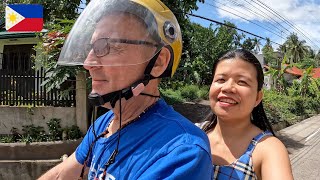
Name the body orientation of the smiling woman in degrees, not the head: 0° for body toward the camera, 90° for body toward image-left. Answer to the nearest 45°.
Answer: approximately 45°

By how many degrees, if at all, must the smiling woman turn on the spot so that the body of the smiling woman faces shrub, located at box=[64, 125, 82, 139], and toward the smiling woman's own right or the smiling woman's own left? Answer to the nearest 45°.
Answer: approximately 90° to the smiling woman's own right

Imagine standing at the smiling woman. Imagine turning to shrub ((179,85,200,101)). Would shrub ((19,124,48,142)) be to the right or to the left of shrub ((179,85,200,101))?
left

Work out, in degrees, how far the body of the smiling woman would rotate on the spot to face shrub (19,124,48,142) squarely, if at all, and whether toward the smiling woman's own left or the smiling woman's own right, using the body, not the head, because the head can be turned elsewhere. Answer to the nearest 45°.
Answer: approximately 90° to the smiling woman's own right

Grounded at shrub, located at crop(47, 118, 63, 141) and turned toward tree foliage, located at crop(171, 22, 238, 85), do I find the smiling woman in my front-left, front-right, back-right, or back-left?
back-right

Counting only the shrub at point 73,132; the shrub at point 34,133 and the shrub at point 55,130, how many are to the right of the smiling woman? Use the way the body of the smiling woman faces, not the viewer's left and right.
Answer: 3

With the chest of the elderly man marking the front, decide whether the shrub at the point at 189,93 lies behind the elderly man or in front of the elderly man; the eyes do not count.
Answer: behind

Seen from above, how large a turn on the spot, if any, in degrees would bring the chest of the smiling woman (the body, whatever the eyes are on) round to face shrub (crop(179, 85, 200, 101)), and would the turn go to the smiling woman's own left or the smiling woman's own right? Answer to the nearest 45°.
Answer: approximately 135° to the smiling woman's own right

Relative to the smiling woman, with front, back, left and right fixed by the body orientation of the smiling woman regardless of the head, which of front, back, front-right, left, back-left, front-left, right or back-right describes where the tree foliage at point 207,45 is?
back-right

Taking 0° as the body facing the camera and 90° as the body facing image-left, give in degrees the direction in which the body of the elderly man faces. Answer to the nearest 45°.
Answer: approximately 45°

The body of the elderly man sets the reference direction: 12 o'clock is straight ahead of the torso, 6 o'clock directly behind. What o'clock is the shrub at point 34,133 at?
The shrub is roughly at 4 o'clock from the elderly man.

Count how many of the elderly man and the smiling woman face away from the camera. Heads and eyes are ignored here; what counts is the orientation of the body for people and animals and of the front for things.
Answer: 0
